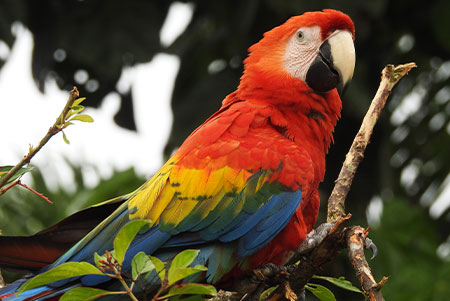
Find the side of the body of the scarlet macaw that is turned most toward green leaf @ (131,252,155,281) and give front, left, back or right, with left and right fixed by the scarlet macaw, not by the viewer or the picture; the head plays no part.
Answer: right

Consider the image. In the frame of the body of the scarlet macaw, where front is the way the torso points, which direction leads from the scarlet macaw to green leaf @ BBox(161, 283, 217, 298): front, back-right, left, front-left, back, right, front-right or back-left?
right

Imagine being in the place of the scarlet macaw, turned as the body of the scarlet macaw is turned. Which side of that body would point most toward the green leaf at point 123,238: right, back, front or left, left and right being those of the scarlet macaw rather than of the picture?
back

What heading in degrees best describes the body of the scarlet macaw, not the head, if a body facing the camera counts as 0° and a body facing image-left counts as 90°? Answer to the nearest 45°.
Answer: approximately 270°
